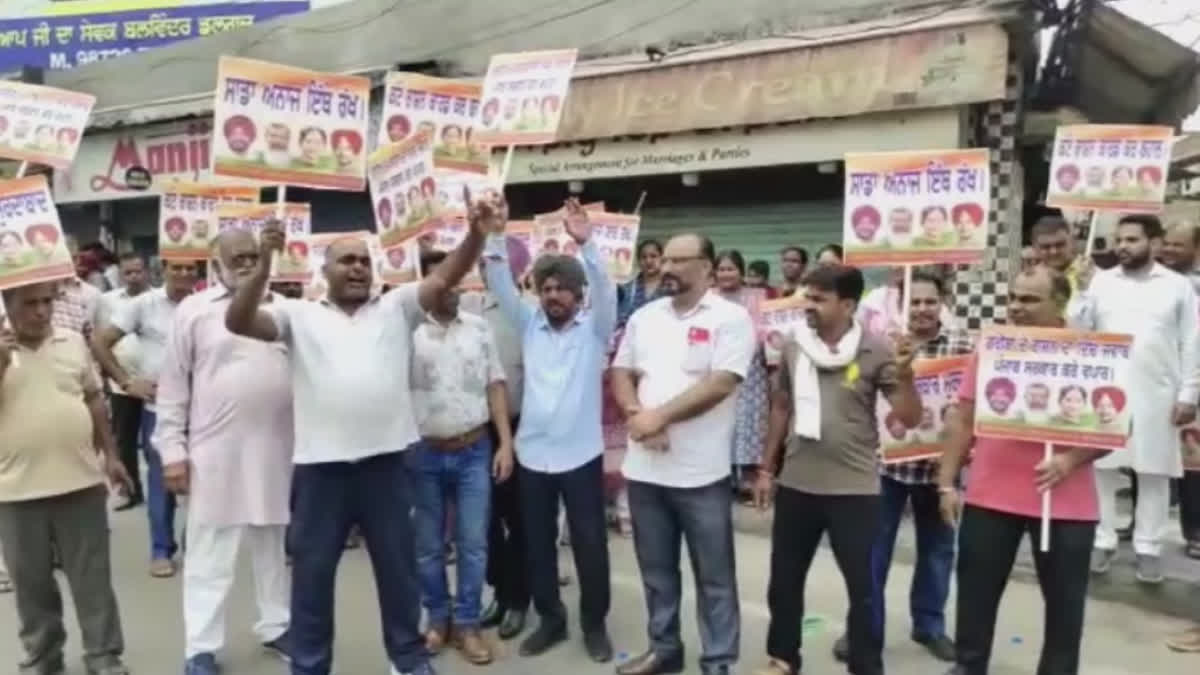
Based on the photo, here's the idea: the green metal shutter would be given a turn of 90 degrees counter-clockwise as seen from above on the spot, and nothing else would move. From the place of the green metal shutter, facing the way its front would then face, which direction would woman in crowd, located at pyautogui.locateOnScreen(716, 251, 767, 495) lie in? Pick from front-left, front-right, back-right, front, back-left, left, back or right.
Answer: right

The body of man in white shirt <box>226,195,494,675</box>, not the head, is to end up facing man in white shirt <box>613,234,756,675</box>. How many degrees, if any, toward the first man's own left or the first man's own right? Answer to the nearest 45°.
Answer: approximately 90° to the first man's own left

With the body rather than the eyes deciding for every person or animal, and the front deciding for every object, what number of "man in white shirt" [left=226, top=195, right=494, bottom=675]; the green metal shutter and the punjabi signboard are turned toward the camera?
3

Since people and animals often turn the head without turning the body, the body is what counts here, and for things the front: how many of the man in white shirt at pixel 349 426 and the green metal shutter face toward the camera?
2

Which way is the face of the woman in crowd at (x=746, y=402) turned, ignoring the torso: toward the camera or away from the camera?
toward the camera

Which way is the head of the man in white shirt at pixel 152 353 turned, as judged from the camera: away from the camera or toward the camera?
toward the camera

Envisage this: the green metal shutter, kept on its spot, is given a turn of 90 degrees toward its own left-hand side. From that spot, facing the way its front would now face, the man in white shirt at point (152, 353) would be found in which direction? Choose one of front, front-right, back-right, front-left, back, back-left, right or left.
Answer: back-right

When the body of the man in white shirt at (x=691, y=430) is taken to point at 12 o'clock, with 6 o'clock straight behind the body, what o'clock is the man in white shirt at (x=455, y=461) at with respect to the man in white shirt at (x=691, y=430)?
the man in white shirt at (x=455, y=461) is roughly at 2 o'clock from the man in white shirt at (x=691, y=430).

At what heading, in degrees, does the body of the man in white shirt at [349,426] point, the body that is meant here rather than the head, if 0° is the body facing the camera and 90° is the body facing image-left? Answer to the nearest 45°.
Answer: approximately 0°

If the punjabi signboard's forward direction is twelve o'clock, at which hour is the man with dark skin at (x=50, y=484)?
The man with dark skin is roughly at 12 o'clock from the punjabi signboard.

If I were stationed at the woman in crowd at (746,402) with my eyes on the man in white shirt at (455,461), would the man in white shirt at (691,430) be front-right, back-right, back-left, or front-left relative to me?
front-left

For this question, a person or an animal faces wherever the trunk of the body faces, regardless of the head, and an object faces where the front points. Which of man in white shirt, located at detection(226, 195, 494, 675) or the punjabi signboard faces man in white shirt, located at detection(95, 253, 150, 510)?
the punjabi signboard

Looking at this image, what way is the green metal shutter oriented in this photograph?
toward the camera

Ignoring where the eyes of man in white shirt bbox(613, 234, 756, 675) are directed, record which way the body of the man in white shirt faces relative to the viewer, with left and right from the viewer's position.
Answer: facing the viewer and to the left of the viewer

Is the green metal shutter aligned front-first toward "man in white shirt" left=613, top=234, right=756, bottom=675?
yes
